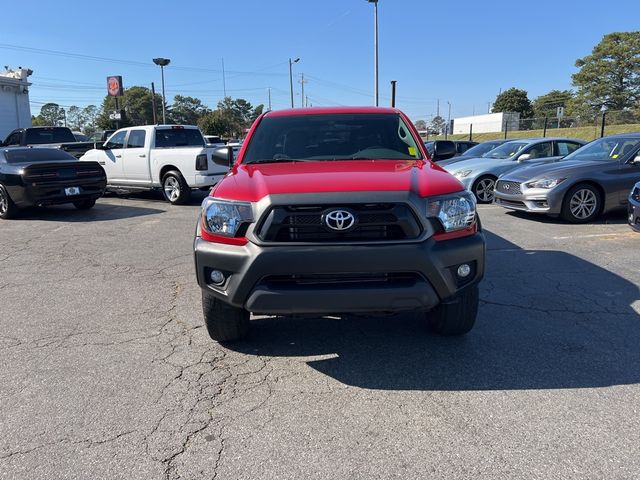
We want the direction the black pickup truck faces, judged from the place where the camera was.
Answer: facing away from the viewer and to the left of the viewer

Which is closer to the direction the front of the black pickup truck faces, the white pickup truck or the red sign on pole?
the red sign on pole

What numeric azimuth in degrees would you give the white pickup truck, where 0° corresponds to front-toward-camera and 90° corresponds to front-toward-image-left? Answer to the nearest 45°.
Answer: approximately 135°

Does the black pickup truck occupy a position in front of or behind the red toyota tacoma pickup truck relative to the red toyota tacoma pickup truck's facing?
behind

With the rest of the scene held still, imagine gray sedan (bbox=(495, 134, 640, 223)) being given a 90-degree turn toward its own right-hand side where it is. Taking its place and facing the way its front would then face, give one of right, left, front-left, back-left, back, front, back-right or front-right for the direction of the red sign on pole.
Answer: front

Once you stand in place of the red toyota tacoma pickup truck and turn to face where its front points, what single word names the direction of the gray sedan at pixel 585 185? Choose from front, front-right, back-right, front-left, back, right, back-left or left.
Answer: back-left

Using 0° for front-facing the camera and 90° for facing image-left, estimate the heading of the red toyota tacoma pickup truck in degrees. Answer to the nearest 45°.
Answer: approximately 0°

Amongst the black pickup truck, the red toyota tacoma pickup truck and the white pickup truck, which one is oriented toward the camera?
the red toyota tacoma pickup truck

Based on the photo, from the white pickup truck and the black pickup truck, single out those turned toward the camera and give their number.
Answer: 0

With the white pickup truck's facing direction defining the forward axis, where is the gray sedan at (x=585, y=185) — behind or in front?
behind

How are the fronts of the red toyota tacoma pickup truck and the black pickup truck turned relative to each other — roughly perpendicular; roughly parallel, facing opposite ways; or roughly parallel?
roughly perpendicular

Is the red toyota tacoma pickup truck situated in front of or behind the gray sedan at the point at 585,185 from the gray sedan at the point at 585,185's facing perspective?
in front

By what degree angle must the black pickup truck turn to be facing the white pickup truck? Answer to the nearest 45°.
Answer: approximately 135° to its left

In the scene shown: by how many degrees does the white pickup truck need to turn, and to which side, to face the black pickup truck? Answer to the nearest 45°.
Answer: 0° — it already faces it

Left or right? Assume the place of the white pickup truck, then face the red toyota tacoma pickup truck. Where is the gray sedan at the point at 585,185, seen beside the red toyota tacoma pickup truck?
left

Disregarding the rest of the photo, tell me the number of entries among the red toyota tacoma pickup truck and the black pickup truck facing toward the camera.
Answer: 1

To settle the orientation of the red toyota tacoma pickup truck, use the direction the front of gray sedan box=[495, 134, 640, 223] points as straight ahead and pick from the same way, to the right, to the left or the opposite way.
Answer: to the left

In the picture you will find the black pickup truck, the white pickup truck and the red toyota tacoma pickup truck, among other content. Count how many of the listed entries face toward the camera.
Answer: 1
